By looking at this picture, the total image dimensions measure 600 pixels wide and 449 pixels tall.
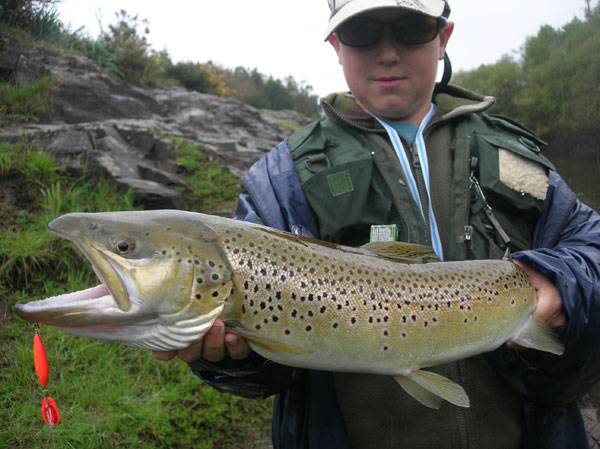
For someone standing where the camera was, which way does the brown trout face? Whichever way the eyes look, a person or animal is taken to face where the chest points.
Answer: facing to the left of the viewer

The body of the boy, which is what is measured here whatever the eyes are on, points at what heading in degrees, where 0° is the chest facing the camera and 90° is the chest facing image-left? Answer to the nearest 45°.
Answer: approximately 0°

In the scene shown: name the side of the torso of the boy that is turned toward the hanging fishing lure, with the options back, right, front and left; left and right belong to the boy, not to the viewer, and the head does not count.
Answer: right

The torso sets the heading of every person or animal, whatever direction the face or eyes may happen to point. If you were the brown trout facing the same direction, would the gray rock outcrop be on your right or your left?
on your right

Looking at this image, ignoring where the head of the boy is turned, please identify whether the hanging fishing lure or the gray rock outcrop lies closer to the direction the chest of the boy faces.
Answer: the hanging fishing lure
